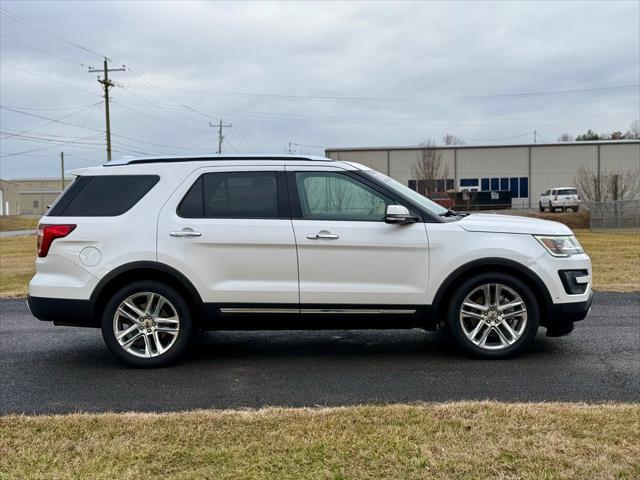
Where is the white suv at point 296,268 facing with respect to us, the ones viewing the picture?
facing to the right of the viewer

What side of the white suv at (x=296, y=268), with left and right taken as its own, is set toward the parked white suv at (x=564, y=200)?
left

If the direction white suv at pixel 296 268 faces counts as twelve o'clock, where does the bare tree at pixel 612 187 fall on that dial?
The bare tree is roughly at 10 o'clock from the white suv.

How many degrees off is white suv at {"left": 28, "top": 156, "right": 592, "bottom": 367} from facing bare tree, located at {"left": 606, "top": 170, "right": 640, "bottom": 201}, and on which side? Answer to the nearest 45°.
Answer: approximately 45° to its left

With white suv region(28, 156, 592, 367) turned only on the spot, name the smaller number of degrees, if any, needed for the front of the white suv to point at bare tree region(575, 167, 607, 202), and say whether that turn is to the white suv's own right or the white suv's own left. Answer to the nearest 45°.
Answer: approximately 45° to the white suv's own left
